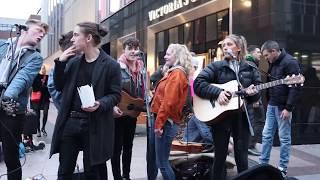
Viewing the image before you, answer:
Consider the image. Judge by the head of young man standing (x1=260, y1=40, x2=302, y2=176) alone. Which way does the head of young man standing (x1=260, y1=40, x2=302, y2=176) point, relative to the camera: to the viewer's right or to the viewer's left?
to the viewer's left

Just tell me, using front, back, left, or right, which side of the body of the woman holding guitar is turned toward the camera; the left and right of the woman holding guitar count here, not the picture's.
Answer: front

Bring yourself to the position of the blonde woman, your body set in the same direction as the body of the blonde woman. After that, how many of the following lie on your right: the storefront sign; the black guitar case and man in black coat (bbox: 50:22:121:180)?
1

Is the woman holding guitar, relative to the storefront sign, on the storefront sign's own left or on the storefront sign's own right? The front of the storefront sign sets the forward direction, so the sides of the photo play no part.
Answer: on the storefront sign's own left

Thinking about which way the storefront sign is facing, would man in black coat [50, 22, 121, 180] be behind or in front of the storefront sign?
in front

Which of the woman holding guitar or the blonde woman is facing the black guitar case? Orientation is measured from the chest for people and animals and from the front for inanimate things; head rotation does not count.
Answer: the woman holding guitar

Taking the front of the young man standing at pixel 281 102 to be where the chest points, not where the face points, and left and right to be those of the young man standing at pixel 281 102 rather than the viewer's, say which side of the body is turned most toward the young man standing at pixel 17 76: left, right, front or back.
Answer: front

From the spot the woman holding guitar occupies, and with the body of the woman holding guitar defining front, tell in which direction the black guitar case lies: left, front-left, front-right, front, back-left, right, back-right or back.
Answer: front

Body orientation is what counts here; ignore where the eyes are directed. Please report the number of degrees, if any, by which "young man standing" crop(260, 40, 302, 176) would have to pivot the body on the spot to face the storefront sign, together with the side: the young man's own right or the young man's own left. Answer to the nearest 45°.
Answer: approximately 90° to the young man's own right

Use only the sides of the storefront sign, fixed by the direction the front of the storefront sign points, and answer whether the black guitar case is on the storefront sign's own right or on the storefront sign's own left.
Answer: on the storefront sign's own left

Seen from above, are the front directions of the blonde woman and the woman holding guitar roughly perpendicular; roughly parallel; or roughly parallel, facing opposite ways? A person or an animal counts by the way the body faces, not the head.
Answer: roughly perpendicular

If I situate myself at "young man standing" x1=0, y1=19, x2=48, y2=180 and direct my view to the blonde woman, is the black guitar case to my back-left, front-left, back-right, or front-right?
front-right

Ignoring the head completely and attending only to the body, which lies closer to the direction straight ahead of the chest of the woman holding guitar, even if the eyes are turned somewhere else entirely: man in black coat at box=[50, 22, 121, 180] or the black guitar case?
the black guitar case

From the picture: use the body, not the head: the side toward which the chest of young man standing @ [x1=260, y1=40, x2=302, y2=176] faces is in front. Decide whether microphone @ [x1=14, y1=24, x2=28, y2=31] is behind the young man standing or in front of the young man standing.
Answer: in front

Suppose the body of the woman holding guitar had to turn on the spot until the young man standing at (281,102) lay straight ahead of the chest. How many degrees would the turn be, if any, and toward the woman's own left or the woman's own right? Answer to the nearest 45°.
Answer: approximately 135° to the woman's own left
